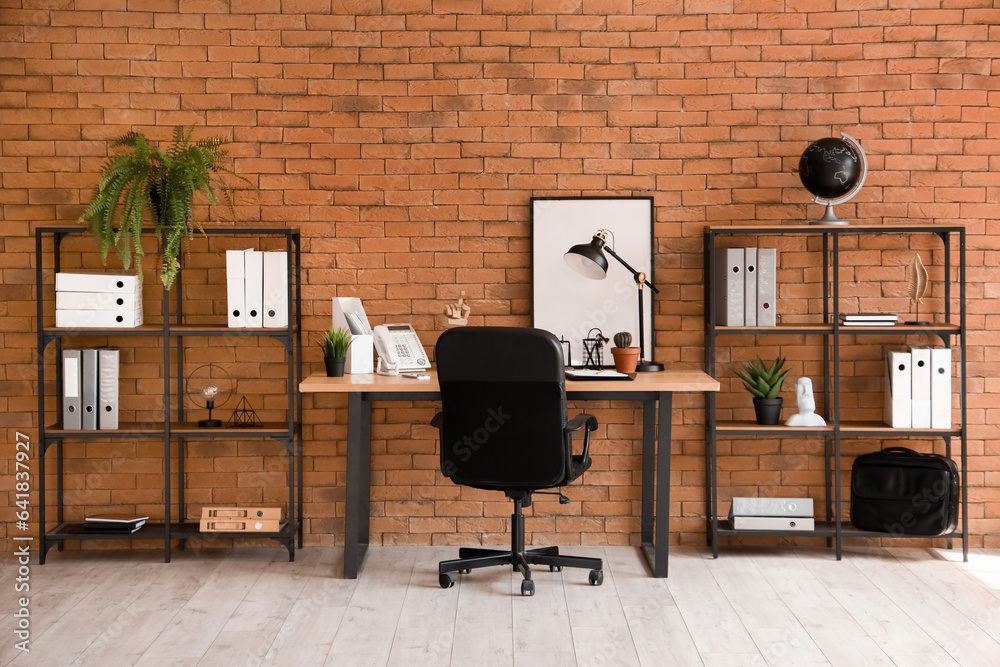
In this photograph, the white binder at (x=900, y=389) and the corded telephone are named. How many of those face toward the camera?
2

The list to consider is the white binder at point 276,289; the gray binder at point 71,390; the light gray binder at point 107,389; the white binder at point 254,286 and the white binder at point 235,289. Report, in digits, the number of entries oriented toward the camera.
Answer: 5

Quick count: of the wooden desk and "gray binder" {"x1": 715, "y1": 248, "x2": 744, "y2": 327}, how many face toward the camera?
2

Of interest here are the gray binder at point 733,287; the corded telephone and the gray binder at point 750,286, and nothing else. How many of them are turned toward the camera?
3

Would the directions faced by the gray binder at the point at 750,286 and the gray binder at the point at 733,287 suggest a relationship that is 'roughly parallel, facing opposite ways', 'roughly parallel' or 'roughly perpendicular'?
roughly parallel

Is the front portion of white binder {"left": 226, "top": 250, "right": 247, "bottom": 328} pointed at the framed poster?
no

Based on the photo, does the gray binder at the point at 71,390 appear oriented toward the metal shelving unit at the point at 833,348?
no

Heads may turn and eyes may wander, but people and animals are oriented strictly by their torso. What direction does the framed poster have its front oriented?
toward the camera

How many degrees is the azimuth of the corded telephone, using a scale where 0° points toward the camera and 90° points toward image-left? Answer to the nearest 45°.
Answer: approximately 0°

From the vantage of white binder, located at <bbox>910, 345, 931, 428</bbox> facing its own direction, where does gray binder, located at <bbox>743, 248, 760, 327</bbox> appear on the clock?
gray binder, located at <bbox>743, 248, 760, 327</bbox> is roughly at 2 o'clock from white binder, located at <bbox>910, 345, 931, 428</bbox>.

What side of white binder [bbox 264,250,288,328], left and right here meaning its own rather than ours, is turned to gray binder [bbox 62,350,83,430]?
right

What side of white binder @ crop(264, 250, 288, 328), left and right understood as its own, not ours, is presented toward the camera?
front

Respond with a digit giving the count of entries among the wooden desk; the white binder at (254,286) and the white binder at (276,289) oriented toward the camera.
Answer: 3

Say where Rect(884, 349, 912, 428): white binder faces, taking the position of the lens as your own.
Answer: facing the viewer

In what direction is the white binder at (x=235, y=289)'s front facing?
toward the camera

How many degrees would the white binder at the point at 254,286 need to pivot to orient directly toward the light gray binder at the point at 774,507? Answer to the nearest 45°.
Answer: approximately 90° to its left
